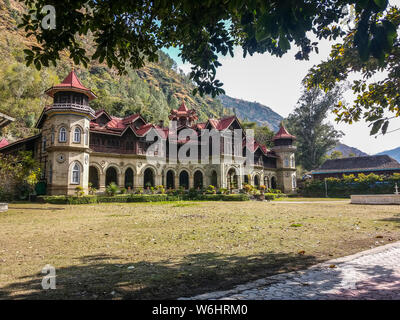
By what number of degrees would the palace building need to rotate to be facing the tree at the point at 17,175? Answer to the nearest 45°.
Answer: approximately 90° to its right

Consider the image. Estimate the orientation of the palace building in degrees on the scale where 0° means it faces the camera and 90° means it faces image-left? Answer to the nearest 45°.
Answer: approximately 315°

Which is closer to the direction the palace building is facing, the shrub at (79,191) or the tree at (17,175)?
the shrub

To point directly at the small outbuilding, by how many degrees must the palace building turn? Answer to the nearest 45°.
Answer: approximately 45° to its left

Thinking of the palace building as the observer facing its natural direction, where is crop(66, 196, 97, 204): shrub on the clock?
The shrub is roughly at 2 o'clock from the palace building.

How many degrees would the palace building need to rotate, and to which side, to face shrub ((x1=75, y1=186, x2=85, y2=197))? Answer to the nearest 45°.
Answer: approximately 45° to its right

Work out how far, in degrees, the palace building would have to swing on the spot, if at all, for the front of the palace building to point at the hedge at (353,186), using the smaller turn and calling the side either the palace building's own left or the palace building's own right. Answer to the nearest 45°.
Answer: approximately 45° to the palace building's own left
